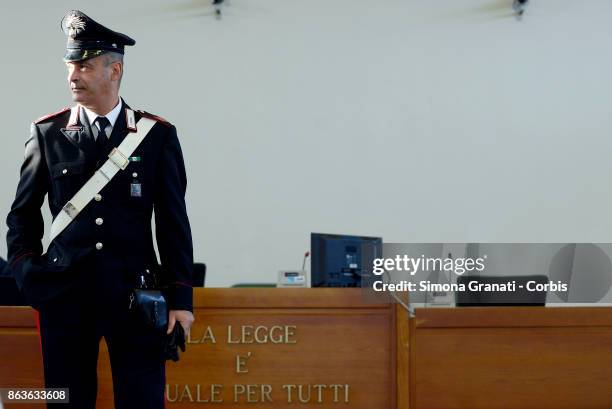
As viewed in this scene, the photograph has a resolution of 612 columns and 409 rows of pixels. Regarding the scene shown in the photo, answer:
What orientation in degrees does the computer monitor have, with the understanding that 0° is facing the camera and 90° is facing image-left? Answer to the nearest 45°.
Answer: approximately 135°
